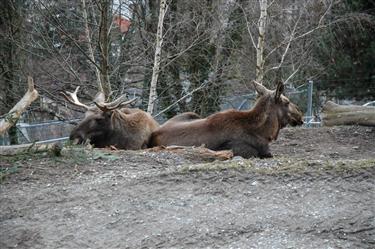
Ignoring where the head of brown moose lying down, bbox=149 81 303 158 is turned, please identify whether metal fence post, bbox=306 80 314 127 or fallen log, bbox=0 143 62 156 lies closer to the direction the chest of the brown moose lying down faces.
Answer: the metal fence post

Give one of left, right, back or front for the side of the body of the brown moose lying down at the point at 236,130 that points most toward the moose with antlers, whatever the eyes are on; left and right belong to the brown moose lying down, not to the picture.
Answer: back

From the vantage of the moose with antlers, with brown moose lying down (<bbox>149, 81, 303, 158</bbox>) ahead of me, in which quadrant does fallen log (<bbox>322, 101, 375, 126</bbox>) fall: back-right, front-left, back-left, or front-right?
front-left

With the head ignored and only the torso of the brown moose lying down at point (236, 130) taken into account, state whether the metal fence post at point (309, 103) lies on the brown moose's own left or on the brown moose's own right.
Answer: on the brown moose's own left

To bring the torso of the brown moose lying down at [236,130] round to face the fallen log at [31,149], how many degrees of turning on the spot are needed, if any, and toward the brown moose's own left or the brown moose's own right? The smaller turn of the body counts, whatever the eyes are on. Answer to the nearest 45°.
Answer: approximately 135° to the brown moose's own right

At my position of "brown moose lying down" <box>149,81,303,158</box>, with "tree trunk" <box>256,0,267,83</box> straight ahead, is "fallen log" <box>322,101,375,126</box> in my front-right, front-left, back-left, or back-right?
front-right

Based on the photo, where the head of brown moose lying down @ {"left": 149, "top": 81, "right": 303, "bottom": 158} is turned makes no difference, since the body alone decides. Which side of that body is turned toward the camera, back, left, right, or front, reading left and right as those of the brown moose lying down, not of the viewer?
right

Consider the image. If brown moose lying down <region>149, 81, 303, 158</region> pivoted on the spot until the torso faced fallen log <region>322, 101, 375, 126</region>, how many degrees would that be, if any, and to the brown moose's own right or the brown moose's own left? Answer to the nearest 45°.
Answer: approximately 45° to the brown moose's own left
